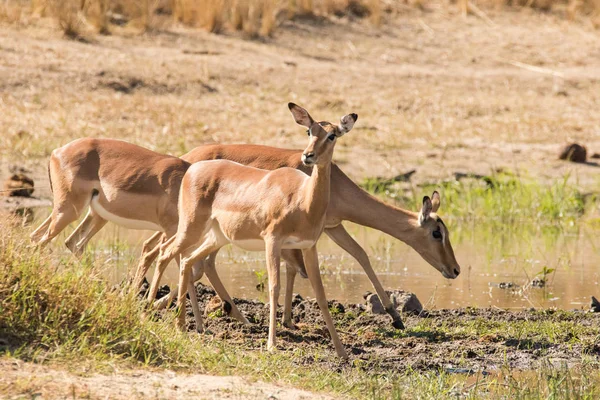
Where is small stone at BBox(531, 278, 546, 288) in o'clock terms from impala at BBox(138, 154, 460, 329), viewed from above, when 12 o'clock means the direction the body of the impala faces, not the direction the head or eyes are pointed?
The small stone is roughly at 11 o'clock from the impala.

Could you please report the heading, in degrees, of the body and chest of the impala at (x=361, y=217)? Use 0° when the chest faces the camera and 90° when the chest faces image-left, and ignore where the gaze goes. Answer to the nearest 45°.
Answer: approximately 270°

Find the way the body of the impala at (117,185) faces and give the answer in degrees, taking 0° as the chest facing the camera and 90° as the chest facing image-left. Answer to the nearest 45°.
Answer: approximately 270°

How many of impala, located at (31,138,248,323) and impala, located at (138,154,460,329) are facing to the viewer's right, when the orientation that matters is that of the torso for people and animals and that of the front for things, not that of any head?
2

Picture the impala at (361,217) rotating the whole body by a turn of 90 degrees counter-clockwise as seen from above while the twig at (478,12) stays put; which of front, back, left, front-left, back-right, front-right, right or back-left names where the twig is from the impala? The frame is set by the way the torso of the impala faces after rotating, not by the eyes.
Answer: front

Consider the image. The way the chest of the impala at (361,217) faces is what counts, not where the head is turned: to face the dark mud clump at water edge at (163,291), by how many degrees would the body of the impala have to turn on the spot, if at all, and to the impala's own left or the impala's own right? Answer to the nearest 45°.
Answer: approximately 180°
